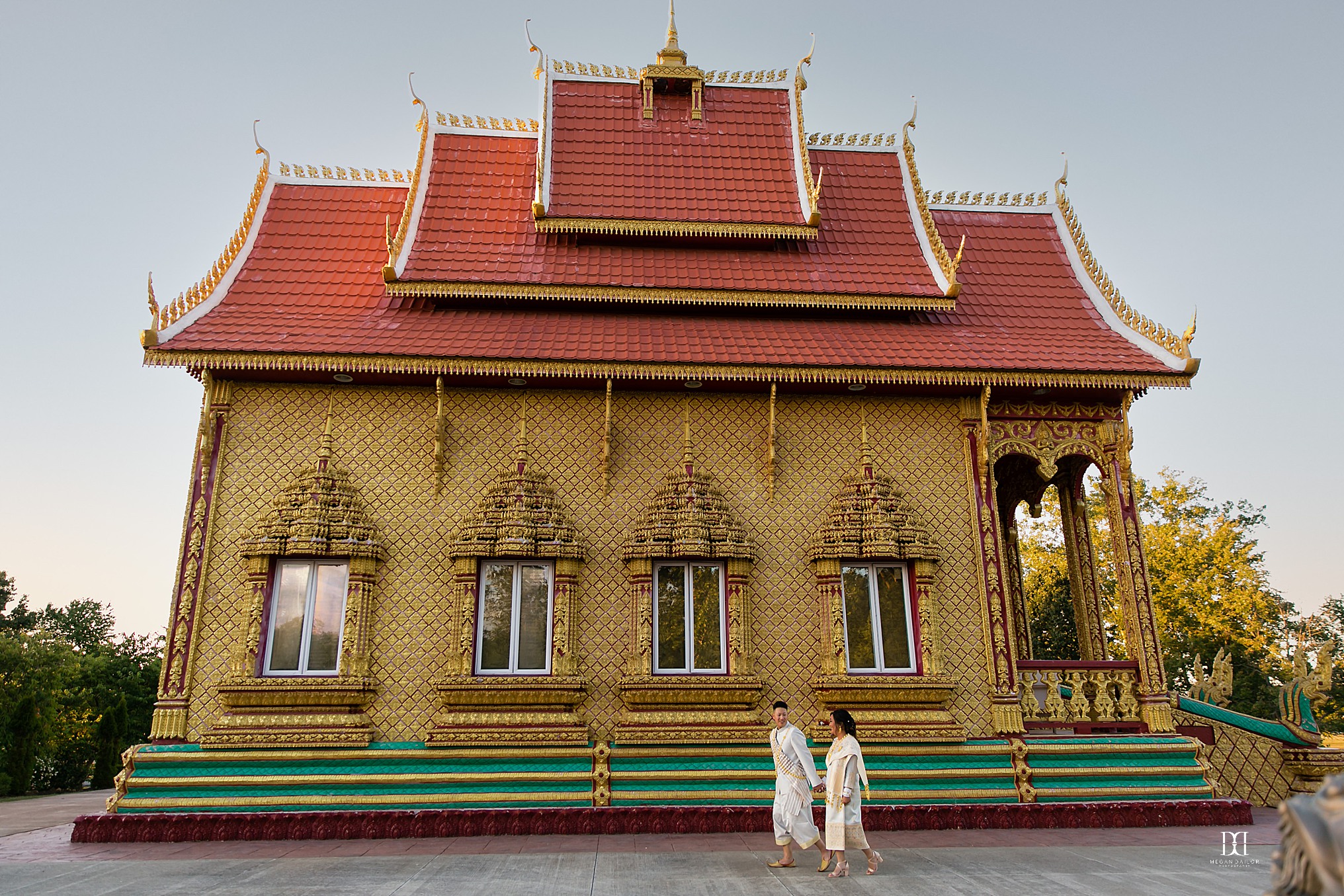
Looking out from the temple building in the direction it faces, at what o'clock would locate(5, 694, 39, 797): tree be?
The tree is roughly at 7 o'clock from the temple building.

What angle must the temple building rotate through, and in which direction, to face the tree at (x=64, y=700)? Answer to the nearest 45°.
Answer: approximately 135° to its left

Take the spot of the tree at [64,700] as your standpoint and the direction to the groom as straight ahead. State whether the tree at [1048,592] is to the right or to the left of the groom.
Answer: left

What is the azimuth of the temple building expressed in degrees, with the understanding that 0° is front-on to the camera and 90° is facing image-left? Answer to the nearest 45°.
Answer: approximately 270°

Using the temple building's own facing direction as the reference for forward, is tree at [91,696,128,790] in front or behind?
behind

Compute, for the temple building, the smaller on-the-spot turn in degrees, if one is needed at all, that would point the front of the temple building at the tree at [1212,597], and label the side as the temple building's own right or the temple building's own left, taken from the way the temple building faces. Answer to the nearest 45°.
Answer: approximately 45° to the temple building's own left
